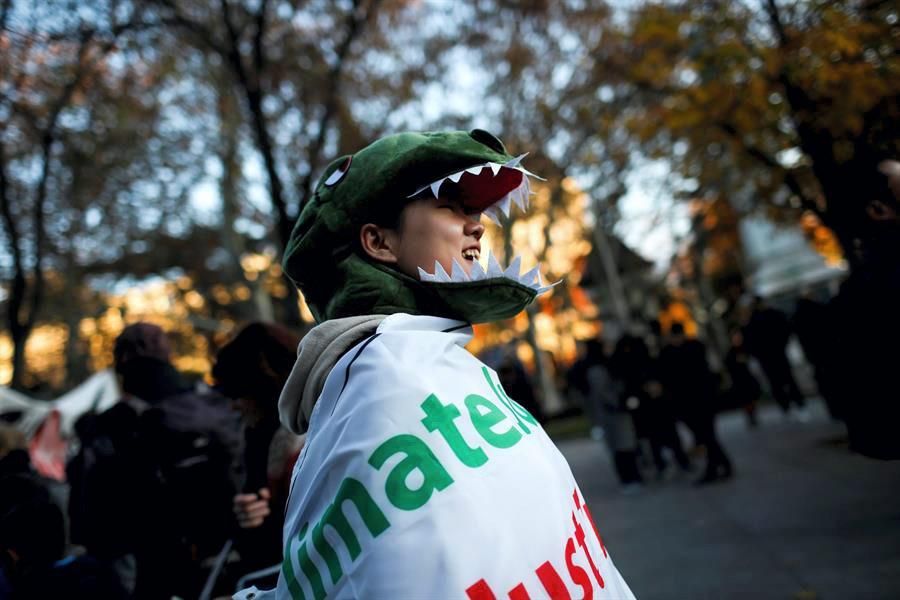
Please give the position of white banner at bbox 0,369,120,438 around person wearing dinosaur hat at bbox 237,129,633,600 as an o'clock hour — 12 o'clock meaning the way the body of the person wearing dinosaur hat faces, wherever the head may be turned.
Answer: The white banner is roughly at 8 o'clock from the person wearing dinosaur hat.

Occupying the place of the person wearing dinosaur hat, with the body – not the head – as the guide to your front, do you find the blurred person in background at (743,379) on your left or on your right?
on your left

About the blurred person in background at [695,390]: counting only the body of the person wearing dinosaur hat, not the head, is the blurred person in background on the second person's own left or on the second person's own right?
on the second person's own left

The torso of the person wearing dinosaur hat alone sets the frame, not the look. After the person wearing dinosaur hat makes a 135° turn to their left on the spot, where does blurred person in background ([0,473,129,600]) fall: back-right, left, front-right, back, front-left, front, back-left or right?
front

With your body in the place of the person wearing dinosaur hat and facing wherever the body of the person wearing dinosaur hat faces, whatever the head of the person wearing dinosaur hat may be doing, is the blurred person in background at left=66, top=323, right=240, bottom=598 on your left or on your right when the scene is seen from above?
on your left

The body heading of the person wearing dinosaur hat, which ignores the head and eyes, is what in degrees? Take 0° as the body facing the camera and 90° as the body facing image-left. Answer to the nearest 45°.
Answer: approximately 270°

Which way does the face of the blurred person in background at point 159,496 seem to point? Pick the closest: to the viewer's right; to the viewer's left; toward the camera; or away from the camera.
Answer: away from the camera

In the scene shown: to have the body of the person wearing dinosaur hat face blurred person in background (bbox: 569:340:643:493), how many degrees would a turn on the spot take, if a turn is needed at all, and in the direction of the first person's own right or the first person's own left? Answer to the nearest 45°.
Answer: approximately 90° to the first person's own left

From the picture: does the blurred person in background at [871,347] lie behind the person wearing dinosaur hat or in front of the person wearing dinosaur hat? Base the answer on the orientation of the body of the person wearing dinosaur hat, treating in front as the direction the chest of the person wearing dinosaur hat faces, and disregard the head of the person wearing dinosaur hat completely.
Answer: in front

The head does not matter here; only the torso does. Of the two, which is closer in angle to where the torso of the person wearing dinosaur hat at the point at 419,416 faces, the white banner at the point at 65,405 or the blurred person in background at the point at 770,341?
the blurred person in background
